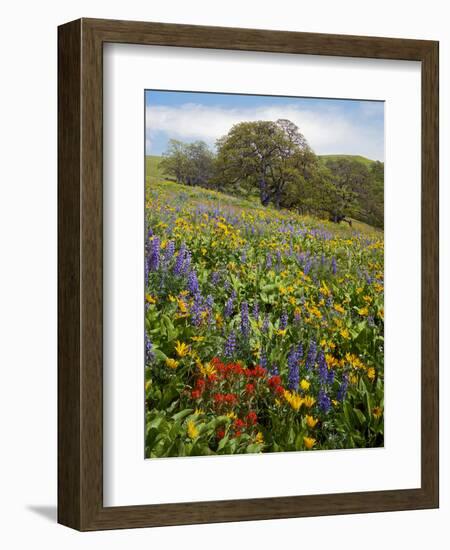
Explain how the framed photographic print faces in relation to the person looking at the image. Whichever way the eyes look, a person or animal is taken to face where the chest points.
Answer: facing the viewer and to the right of the viewer
